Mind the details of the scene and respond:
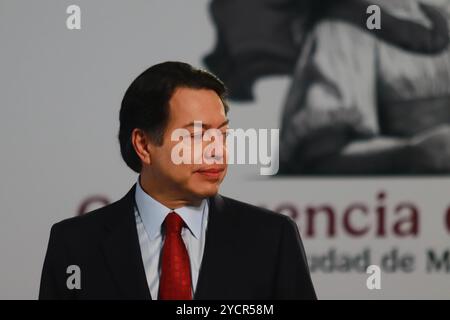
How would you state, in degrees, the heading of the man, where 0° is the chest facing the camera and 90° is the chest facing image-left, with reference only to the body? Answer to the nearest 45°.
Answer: approximately 0°
